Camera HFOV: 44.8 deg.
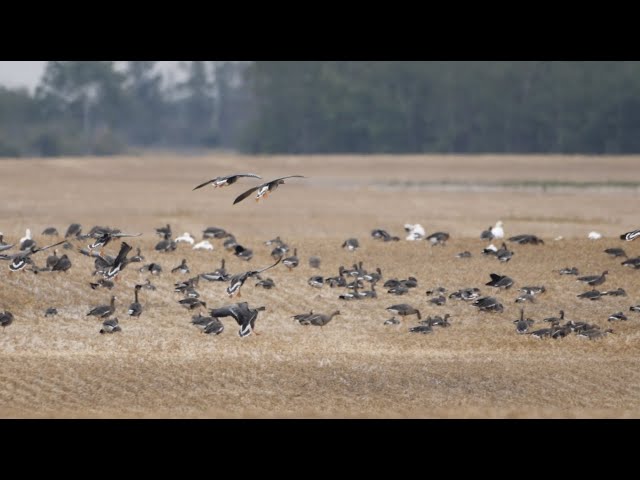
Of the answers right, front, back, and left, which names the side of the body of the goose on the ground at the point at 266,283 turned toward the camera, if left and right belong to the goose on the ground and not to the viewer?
left

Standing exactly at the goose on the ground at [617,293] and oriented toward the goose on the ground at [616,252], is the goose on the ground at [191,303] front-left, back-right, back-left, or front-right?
back-left

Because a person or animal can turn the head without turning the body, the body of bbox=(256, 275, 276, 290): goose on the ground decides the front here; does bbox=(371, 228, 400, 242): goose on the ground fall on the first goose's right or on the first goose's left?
on the first goose's right

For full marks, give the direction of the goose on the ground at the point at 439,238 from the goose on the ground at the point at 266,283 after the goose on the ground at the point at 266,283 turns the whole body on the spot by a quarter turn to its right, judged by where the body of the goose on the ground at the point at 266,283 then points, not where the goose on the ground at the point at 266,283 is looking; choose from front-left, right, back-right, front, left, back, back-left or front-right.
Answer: front-right

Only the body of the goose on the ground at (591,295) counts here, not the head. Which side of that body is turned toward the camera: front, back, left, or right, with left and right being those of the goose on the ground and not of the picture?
right

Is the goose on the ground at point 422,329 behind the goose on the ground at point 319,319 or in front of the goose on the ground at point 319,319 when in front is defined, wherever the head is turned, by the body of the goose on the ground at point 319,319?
in front
